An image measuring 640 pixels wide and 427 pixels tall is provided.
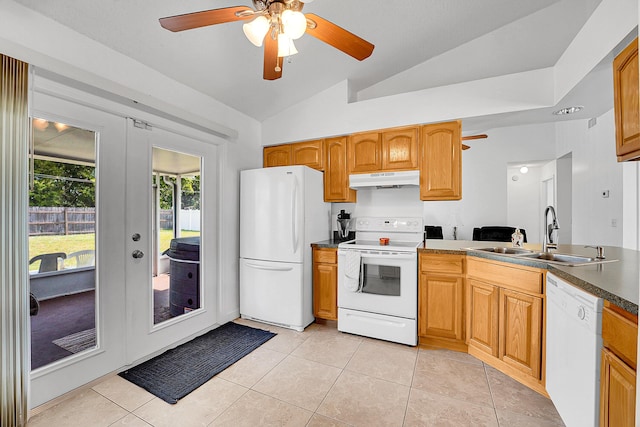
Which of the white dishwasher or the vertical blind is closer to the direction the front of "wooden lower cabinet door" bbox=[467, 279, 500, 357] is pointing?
the vertical blind

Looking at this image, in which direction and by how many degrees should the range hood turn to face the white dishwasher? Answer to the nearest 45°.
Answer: approximately 45° to its left

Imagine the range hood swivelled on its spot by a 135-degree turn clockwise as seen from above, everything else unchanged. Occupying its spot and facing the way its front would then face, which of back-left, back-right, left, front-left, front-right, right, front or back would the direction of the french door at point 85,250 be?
left

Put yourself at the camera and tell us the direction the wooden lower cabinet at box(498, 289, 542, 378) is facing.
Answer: facing the viewer and to the left of the viewer

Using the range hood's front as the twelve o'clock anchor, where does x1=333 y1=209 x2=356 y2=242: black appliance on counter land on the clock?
The black appliance on counter is roughly at 4 o'clock from the range hood.

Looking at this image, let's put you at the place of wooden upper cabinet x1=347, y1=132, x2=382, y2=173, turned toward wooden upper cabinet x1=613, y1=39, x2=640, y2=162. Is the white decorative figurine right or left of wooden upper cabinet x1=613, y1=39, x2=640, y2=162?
left

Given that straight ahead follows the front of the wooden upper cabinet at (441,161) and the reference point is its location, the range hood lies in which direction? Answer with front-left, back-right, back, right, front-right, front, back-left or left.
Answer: right

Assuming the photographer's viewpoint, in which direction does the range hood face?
facing the viewer

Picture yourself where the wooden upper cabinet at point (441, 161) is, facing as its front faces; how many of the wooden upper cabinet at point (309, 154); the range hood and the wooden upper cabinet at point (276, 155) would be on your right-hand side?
3

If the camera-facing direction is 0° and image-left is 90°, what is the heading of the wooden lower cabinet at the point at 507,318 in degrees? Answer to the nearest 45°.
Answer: approximately 45°

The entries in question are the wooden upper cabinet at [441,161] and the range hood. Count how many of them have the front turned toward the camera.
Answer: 2

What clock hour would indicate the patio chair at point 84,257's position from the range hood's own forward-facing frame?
The patio chair is roughly at 2 o'clock from the range hood.
